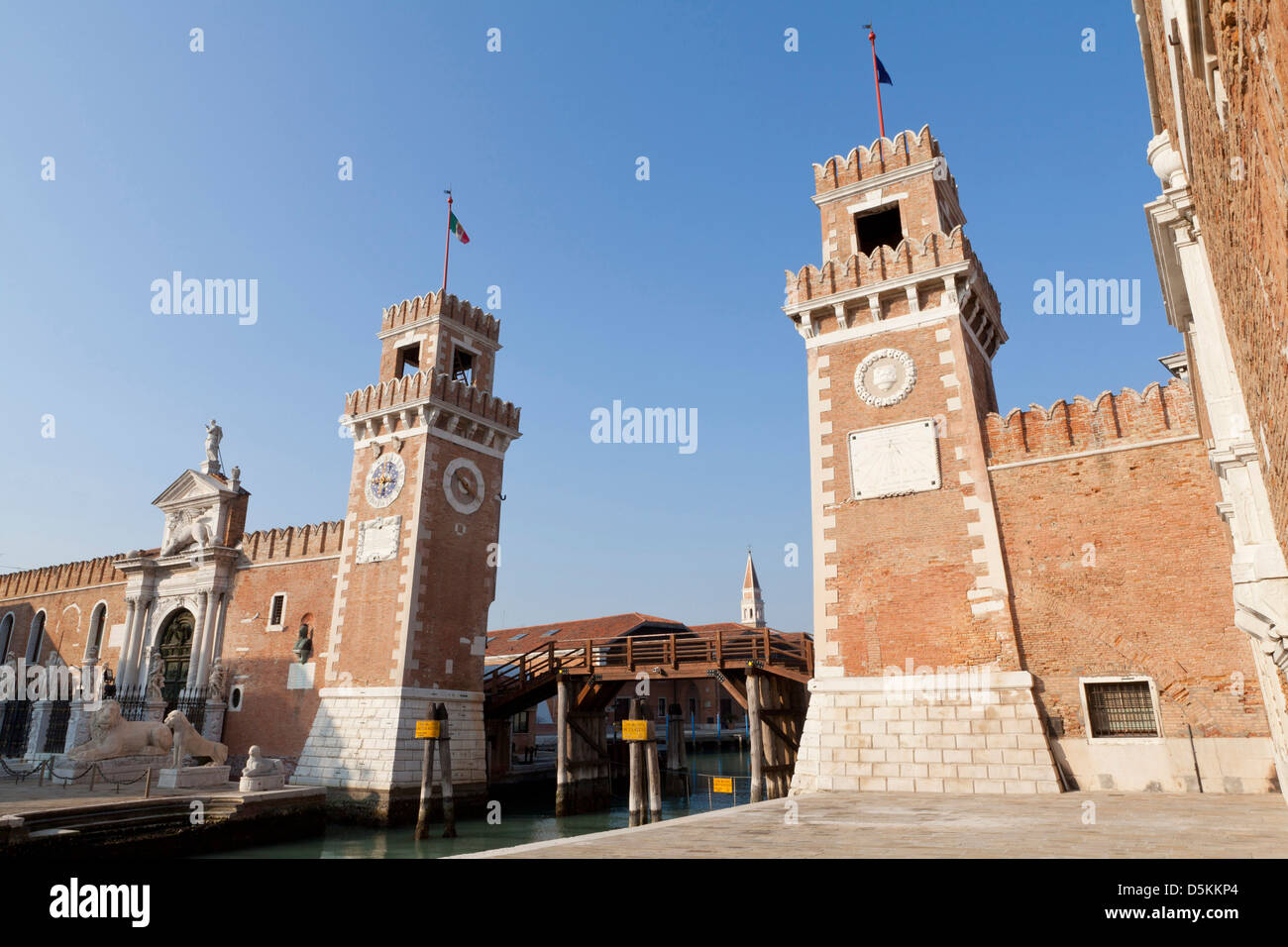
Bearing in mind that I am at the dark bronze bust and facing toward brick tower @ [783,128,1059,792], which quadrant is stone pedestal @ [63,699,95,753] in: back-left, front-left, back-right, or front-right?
back-right

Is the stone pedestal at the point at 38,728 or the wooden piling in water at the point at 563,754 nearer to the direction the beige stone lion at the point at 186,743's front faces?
the stone pedestal

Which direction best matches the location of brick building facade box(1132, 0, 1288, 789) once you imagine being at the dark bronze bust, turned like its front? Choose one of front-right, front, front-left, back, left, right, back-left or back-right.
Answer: front-left

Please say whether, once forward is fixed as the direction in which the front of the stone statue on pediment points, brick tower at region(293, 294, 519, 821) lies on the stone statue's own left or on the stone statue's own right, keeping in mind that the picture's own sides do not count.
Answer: on the stone statue's own left

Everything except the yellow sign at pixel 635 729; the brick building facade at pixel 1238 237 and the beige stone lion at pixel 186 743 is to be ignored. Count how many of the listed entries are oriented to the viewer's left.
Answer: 2

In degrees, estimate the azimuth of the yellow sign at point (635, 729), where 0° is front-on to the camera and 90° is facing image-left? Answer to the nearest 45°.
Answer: approximately 0°

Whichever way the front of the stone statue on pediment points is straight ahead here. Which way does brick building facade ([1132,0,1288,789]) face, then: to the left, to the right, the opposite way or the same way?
to the right

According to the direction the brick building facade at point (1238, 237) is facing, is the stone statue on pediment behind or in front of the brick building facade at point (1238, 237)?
in front

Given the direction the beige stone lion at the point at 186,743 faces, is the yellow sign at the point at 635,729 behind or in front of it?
behind

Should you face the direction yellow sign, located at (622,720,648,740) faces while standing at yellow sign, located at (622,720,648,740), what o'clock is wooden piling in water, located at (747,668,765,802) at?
The wooden piling in water is roughly at 8 o'clock from the yellow sign.

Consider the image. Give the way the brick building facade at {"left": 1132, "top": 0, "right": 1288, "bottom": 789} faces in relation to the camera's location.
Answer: facing to the left of the viewer
